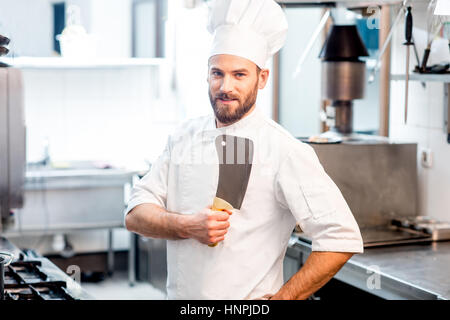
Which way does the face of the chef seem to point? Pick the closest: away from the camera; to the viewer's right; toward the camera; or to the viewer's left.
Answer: toward the camera

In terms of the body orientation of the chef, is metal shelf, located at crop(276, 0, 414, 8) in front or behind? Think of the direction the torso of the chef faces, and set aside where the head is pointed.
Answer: behind

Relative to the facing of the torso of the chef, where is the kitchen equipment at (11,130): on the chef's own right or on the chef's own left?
on the chef's own right

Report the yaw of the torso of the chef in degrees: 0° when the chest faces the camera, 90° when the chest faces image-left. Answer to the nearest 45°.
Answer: approximately 45°

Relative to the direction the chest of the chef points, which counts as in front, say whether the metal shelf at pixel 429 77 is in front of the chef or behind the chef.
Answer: behind

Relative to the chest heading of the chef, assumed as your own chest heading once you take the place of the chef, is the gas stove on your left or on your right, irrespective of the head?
on your right

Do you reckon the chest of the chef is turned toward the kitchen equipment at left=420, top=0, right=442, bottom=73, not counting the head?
no

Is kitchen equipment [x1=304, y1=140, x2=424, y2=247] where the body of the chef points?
no

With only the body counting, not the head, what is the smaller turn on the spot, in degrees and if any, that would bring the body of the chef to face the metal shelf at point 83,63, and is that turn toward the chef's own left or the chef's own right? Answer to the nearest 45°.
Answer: approximately 135° to the chef's own right

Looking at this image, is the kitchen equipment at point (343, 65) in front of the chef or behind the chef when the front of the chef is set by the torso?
behind
